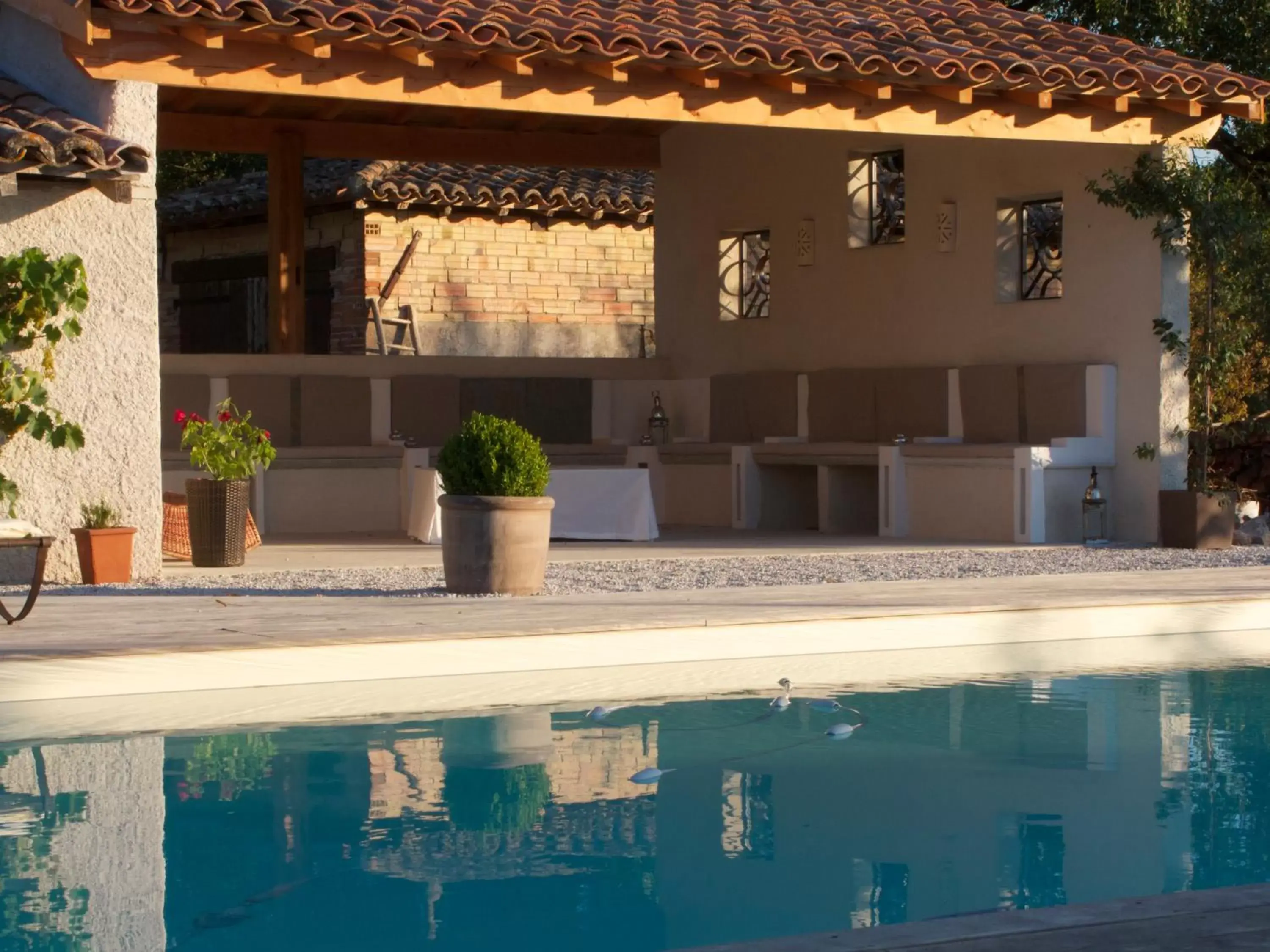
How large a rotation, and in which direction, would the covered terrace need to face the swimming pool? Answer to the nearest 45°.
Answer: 0° — it already faces it

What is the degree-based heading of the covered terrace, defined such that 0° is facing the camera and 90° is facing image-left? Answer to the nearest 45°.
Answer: approximately 0°

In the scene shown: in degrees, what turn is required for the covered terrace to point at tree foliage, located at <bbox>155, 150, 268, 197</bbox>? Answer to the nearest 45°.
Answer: approximately 135° to its right

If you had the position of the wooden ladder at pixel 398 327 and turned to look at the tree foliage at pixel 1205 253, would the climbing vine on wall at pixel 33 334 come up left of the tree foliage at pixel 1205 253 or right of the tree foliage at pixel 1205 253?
right

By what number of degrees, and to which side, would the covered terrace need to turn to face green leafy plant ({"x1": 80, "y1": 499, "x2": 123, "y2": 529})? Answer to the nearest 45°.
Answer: approximately 45° to its right

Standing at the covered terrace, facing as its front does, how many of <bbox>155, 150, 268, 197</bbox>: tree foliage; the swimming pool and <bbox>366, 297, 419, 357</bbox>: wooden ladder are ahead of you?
1

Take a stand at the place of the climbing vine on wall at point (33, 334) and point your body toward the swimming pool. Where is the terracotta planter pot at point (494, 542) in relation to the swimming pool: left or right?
left

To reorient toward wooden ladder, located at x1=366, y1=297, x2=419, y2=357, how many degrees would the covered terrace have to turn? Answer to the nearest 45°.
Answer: approximately 135° to its right

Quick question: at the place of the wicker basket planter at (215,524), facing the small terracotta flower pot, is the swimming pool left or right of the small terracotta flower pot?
left

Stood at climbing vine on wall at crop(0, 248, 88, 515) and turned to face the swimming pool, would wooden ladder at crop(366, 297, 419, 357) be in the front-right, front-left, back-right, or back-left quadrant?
back-left

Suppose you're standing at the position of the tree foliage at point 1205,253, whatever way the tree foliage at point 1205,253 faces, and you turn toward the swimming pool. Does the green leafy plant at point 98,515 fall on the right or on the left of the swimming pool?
right
